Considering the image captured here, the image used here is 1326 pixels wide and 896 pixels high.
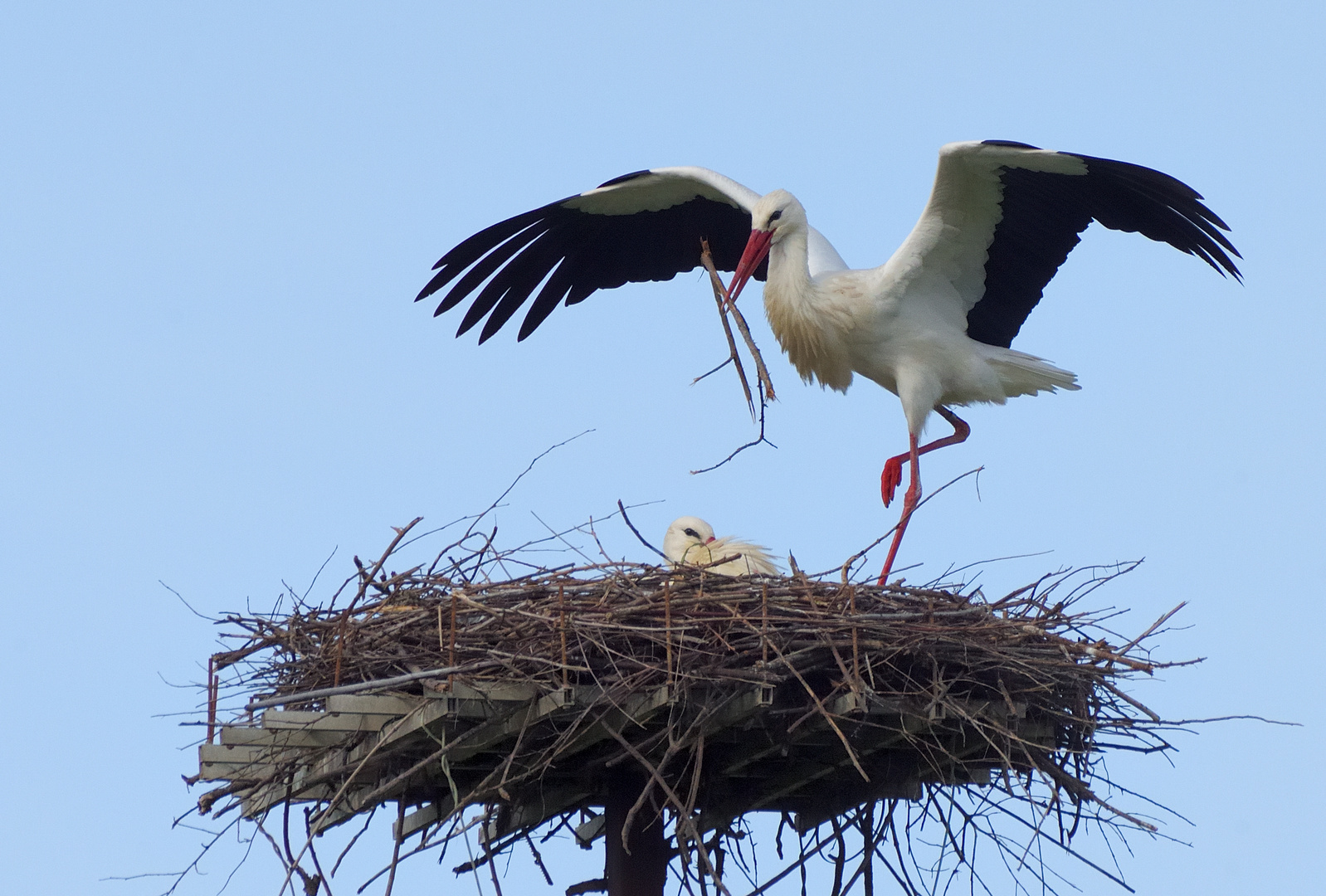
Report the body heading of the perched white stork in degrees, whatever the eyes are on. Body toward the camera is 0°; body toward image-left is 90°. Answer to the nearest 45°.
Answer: approximately 90°

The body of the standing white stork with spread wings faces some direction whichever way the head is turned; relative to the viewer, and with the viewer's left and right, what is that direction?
facing the viewer and to the left of the viewer

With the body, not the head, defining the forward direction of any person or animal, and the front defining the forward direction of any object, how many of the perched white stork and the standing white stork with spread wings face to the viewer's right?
0

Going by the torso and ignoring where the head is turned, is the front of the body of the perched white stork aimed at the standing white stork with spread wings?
no
